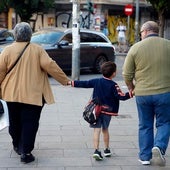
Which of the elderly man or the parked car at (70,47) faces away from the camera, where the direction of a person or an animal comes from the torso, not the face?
the elderly man

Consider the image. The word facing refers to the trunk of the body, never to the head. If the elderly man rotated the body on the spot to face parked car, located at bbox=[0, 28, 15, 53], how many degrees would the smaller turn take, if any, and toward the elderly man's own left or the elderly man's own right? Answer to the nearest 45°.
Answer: approximately 45° to the elderly man's own left

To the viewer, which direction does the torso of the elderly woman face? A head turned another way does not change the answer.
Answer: away from the camera

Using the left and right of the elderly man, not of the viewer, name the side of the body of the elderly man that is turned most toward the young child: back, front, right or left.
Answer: left

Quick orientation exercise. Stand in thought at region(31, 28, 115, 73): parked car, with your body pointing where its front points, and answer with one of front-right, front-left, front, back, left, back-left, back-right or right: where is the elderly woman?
front-left

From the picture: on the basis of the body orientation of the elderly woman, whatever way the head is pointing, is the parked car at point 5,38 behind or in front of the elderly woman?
in front

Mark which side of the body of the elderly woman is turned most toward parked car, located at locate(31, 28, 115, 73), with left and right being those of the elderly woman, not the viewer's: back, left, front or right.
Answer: front

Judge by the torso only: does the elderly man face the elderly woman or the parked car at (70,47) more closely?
the parked car

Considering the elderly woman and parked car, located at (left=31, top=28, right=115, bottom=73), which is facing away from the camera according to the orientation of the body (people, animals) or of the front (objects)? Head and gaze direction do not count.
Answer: the elderly woman

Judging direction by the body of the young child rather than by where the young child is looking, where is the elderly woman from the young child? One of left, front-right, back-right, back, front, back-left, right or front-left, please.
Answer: back-left

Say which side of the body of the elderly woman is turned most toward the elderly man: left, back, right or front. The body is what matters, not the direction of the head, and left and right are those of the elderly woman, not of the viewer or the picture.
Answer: right

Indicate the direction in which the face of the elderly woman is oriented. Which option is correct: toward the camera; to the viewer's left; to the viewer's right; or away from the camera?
away from the camera

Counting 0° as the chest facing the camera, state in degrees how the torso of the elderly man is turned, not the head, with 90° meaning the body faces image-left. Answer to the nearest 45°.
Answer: approximately 180°

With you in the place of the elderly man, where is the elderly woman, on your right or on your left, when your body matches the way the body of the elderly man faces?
on your left

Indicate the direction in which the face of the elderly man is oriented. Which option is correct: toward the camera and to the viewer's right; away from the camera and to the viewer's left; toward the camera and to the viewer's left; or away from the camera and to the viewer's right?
away from the camera and to the viewer's left
